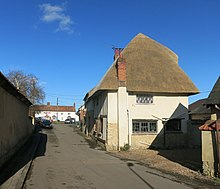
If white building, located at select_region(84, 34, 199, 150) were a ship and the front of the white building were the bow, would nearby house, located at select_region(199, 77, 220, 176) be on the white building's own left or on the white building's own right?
on the white building's own left
